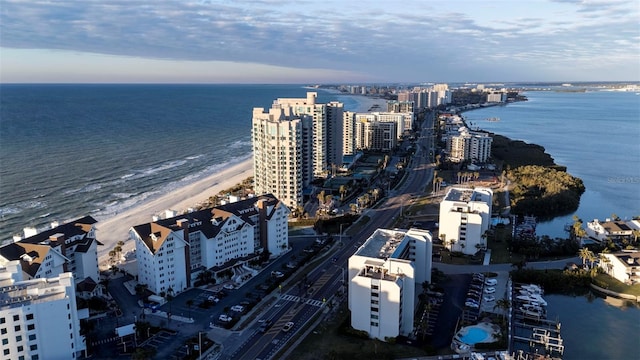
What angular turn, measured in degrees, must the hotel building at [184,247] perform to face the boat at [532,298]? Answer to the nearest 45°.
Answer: approximately 45° to its left

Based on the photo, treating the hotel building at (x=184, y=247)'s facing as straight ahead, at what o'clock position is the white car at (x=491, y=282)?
The white car is roughly at 11 o'clock from the hotel building.

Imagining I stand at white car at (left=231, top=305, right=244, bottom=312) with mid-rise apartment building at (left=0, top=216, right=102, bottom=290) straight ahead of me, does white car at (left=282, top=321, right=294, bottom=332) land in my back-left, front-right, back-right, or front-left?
back-left

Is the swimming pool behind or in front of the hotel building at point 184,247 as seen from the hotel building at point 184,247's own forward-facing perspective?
in front

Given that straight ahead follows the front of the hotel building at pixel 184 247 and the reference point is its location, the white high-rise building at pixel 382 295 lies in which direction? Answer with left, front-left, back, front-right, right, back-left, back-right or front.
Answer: front

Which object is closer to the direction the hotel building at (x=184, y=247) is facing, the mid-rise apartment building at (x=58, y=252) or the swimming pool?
the swimming pool

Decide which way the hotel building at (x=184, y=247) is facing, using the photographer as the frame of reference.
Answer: facing the viewer and to the right of the viewer

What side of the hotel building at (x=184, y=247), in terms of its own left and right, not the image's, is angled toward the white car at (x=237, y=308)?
front

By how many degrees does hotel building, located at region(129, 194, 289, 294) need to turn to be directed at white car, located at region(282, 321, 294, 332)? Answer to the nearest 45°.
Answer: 0° — it already faces it

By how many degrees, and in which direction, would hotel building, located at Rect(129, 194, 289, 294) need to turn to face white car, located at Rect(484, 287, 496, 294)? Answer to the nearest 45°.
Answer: approximately 45° to its left

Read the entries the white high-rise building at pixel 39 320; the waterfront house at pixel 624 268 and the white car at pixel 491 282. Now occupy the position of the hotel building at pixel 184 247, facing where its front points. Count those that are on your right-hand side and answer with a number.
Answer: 1

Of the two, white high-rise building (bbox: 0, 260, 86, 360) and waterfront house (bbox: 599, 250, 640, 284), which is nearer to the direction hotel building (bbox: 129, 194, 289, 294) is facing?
the waterfront house
